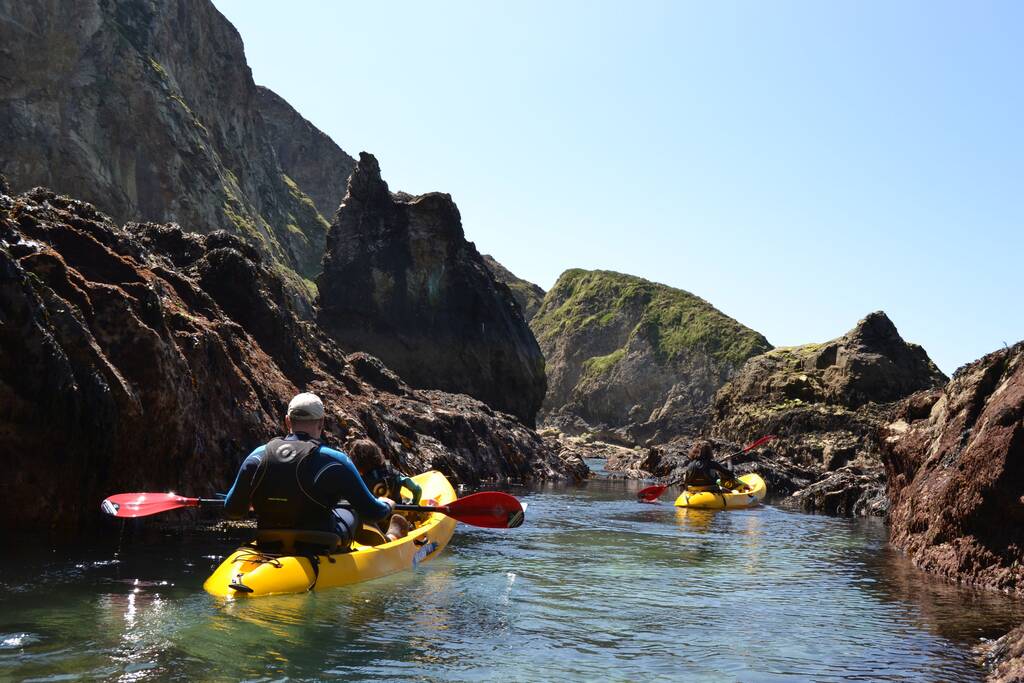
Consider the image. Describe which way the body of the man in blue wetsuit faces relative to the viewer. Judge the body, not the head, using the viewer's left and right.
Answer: facing away from the viewer and to the right of the viewer

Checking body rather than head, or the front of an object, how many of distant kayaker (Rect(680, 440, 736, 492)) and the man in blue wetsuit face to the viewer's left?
0

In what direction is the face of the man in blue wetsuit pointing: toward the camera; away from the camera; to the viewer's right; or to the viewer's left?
away from the camera

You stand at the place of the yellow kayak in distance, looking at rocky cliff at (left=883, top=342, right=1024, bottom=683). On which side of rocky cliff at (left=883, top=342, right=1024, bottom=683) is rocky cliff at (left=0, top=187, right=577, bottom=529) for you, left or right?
right

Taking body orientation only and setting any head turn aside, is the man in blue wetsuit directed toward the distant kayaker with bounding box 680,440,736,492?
yes

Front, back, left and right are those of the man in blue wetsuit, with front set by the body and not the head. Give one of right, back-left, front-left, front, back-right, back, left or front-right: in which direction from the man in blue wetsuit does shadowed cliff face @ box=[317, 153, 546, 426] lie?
front-left

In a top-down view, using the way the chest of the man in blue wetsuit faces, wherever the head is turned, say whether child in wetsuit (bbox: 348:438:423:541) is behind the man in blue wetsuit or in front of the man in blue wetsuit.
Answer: in front

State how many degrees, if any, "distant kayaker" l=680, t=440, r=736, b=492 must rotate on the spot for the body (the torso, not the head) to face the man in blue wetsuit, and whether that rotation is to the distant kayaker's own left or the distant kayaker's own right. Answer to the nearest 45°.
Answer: approximately 135° to the distant kayaker's own right

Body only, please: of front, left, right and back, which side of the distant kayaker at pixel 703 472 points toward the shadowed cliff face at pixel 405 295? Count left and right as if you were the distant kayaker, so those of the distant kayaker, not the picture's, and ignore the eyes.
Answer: left

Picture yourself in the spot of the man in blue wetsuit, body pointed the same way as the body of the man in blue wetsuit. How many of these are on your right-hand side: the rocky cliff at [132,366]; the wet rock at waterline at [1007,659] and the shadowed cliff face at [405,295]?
1

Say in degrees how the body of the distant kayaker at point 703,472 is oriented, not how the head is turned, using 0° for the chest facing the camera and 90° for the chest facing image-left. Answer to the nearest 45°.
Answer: approximately 225°
